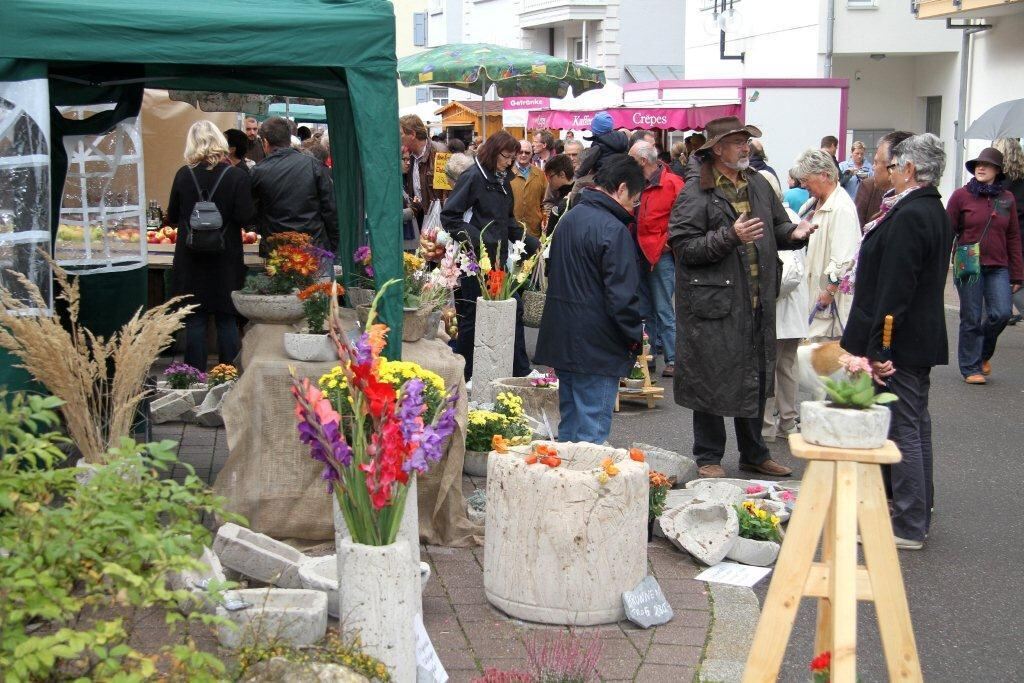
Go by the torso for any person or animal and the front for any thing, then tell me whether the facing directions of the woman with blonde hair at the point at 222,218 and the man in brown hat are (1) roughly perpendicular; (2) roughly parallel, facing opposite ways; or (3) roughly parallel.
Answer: roughly parallel, facing opposite ways

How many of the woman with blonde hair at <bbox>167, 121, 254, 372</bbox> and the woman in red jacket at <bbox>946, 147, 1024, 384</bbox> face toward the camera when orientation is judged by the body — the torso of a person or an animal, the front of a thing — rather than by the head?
1

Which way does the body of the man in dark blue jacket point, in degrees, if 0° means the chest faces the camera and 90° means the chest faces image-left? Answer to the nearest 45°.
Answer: approximately 225°

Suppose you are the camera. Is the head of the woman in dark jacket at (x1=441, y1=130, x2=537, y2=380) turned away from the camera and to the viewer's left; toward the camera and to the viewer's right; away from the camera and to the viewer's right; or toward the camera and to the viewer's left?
toward the camera and to the viewer's right

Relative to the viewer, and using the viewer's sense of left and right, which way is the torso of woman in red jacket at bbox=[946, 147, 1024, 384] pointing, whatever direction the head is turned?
facing the viewer

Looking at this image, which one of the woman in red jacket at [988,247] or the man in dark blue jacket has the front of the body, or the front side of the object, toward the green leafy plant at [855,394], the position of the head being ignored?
the woman in red jacket

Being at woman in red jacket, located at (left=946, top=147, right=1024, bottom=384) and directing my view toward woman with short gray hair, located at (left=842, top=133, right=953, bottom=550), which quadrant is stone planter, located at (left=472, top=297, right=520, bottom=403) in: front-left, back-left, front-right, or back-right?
front-right

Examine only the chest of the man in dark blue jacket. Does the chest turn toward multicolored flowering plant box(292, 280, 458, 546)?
no

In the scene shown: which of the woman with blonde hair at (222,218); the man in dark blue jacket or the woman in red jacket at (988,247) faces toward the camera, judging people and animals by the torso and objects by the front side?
the woman in red jacket

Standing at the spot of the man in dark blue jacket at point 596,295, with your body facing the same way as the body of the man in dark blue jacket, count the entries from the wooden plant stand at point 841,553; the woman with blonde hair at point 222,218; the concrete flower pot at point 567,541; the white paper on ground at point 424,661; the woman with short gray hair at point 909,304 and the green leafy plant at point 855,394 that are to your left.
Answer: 1

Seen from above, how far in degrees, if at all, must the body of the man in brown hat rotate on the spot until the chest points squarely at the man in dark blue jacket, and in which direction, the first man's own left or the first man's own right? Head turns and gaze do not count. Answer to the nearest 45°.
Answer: approximately 90° to the first man's own right

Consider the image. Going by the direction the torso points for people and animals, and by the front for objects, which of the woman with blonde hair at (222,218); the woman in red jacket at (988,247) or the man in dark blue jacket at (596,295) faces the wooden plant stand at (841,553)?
the woman in red jacket

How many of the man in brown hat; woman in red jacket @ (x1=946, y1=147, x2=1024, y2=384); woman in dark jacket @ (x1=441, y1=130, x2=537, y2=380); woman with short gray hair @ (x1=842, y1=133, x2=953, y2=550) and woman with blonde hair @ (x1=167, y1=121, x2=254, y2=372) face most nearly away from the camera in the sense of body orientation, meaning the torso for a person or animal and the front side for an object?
1

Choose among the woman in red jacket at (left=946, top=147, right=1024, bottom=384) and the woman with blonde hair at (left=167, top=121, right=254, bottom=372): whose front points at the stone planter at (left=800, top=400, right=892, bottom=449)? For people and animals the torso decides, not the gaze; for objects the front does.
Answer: the woman in red jacket

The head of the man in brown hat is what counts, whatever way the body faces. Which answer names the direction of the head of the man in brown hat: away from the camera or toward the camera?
toward the camera

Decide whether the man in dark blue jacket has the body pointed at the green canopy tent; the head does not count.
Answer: no

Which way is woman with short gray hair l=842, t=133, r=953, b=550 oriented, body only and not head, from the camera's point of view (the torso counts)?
to the viewer's left

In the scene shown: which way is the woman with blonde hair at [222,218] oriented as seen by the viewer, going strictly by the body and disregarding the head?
away from the camera

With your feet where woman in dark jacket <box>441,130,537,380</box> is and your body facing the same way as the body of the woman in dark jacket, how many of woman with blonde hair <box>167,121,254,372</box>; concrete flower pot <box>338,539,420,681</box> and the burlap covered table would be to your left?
0

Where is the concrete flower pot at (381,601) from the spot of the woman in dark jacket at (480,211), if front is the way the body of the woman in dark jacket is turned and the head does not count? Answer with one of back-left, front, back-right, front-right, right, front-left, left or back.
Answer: front-right
